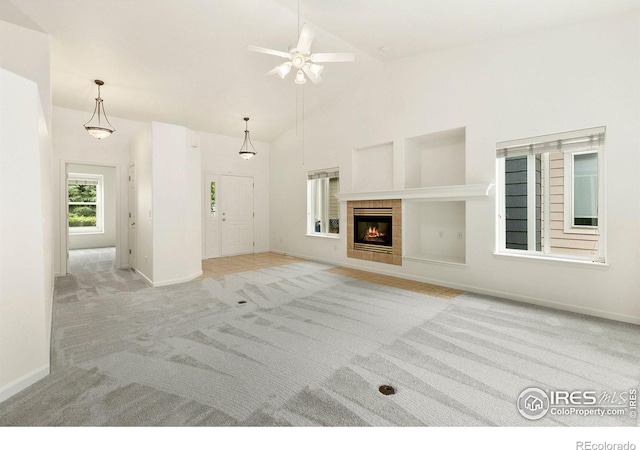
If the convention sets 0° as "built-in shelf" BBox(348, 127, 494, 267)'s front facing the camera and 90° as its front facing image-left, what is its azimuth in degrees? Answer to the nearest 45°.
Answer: approximately 45°

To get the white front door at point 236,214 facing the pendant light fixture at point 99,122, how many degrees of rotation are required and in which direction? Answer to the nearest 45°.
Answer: approximately 90° to its right

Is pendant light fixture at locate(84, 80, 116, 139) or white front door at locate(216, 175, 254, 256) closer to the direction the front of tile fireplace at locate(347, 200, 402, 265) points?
the pendant light fixture

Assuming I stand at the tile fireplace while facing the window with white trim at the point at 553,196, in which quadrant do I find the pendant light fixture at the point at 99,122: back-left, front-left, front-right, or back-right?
back-right

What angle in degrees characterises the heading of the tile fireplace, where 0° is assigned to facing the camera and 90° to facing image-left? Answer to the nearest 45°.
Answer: approximately 45°

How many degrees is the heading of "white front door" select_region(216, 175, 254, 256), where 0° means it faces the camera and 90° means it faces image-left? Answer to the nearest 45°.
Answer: approximately 315°

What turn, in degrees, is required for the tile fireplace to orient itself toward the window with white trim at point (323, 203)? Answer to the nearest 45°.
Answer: approximately 90° to its right

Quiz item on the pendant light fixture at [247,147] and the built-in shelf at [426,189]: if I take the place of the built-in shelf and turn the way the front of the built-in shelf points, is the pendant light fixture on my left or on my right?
on my right
